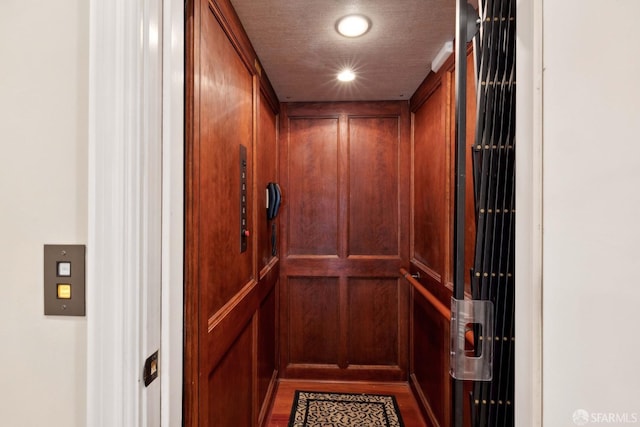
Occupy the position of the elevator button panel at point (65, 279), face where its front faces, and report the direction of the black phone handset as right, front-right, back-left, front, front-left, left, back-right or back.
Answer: back-left

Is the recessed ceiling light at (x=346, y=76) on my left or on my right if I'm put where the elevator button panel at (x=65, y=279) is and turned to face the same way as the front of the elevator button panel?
on my left

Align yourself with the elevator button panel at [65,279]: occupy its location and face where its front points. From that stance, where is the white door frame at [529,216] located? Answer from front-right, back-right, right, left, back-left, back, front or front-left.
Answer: front-left

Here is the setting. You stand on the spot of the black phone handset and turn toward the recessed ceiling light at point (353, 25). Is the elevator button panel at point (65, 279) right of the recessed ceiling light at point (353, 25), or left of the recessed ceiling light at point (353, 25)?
right

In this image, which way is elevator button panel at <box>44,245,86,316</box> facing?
toward the camera

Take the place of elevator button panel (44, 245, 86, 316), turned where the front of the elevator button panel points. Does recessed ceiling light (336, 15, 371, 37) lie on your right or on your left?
on your left
